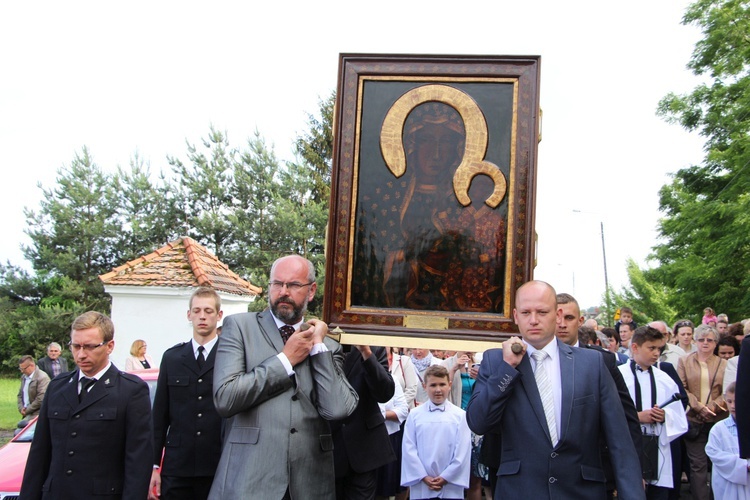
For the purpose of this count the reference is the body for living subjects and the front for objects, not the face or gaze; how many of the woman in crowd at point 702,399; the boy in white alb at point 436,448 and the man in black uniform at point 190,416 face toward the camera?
3

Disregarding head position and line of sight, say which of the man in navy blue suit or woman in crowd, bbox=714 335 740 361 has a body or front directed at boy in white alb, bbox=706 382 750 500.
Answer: the woman in crowd

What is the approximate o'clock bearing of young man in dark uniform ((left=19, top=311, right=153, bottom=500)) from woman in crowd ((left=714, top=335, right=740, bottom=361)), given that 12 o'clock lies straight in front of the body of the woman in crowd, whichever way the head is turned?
The young man in dark uniform is roughly at 1 o'clock from the woman in crowd.

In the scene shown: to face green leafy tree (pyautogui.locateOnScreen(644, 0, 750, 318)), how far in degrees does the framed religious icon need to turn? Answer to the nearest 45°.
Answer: approximately 135° to its left

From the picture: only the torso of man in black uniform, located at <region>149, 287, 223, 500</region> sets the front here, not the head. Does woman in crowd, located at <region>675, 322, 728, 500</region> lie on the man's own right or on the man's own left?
on the man's own left

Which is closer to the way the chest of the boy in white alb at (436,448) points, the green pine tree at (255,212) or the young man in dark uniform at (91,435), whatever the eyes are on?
the young man in dark uniform

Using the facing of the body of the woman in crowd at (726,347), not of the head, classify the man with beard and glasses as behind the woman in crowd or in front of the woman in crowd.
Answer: in front

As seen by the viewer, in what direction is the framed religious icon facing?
toward the camera

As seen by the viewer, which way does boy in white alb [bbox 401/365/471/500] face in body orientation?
toward the camera

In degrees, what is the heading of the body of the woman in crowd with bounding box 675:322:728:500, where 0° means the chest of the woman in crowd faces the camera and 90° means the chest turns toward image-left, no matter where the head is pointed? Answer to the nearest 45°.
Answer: approximately 0°

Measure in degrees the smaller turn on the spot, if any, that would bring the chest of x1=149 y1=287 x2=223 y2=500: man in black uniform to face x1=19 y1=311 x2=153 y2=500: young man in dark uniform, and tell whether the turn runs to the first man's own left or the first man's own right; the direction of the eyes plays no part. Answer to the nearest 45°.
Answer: approximately 45° to the first man's own right

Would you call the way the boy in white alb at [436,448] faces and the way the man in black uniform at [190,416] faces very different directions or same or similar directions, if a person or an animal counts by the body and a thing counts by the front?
same or similar directions

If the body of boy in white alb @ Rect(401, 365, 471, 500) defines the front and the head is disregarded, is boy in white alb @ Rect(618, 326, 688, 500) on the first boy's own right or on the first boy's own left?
on the first boy's own left

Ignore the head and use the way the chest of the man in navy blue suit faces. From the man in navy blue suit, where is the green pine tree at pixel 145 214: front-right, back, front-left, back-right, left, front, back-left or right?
back-right

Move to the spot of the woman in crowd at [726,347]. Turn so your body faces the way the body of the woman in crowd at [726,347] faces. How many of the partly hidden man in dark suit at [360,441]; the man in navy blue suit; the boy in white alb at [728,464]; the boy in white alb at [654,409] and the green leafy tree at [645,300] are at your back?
1
